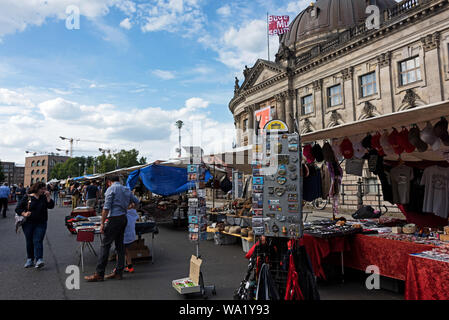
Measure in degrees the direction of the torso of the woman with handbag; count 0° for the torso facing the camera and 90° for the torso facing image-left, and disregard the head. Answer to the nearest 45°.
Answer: approximately 0°

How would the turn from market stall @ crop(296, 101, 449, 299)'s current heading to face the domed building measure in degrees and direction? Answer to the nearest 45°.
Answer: approximately 135° to its right

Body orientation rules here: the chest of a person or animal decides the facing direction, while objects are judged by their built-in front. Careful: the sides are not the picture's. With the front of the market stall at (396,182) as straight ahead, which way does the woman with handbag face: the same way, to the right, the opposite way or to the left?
to the left

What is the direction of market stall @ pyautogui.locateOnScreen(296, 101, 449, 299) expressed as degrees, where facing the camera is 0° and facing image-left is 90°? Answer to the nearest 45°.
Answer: approximately 45°

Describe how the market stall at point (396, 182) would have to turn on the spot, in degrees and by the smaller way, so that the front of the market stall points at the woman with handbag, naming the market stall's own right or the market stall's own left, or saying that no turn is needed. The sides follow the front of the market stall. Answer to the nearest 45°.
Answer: approximately 45° to the market stall's own right

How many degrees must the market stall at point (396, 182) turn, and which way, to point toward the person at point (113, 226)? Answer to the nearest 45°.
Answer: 0° — it already faces them

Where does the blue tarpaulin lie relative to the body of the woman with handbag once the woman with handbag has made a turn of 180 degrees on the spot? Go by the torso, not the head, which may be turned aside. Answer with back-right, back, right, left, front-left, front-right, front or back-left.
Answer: front-right
